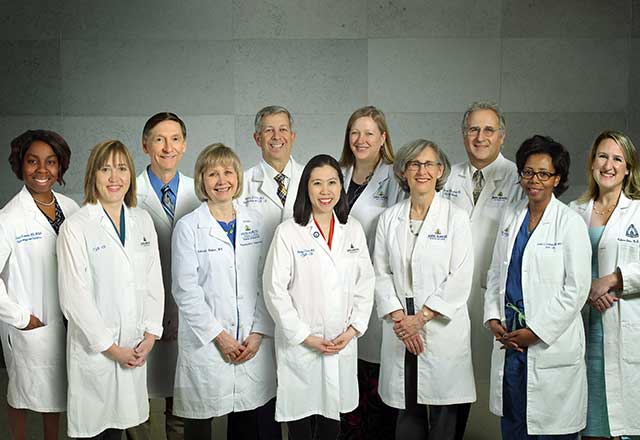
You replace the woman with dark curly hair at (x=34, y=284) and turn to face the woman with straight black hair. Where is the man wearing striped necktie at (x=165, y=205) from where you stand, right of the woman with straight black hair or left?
left

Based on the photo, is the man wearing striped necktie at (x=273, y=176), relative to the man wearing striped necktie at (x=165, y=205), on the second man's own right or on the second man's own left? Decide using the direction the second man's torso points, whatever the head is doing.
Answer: on the second man's own left

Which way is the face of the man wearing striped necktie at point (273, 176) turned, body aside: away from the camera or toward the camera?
toward the camera

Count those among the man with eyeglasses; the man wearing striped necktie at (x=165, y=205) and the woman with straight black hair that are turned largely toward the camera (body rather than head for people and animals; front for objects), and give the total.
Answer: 3

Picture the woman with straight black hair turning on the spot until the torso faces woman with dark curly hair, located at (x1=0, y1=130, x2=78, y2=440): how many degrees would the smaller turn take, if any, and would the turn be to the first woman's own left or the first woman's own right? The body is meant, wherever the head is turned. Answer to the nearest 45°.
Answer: approximately 90° to the first woman's own right

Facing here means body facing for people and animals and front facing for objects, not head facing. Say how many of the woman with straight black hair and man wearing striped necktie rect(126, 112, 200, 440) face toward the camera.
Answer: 2

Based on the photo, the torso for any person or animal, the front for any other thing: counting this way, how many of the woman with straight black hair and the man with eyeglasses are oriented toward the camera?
2

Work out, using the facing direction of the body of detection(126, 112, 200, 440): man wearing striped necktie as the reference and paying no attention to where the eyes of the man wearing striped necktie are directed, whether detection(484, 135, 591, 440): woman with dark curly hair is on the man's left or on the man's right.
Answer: on the man's left

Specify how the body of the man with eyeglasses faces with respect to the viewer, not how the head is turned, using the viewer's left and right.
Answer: facing the viewer

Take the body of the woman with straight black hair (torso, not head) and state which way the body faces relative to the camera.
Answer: toward the camera

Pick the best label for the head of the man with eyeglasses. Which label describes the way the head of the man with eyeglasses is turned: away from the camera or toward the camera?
toward the camera

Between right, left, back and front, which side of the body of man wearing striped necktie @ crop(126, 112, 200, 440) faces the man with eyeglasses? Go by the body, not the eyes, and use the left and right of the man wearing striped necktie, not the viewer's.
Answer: left
